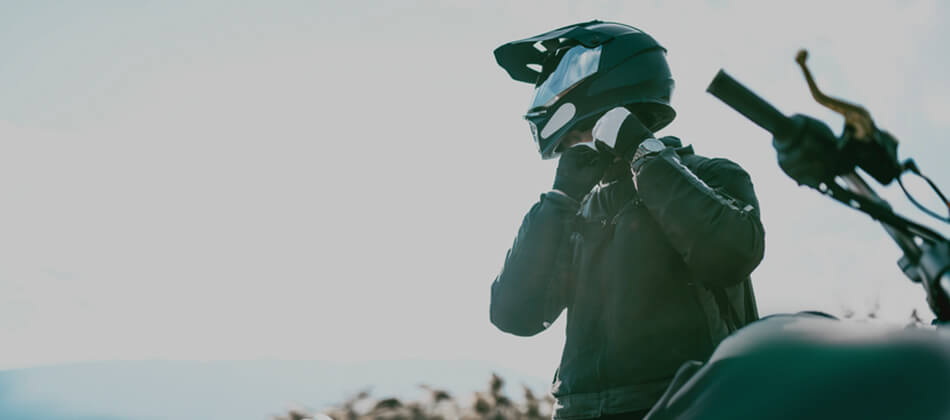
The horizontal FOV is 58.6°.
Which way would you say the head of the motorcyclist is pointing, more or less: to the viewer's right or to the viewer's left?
to the viewer's left

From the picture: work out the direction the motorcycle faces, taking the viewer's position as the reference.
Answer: facing away from the viewer and to the right of the viewer

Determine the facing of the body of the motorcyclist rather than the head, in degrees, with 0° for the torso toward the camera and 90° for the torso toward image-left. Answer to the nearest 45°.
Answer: approximately 45°

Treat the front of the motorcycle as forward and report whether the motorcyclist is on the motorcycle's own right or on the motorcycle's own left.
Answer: on the motorcycle's own left

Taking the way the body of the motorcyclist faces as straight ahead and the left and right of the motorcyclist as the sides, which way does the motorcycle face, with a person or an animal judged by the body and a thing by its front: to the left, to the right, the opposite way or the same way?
the opposite way

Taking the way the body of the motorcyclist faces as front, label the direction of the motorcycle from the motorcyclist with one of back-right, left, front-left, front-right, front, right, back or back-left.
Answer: front-left
